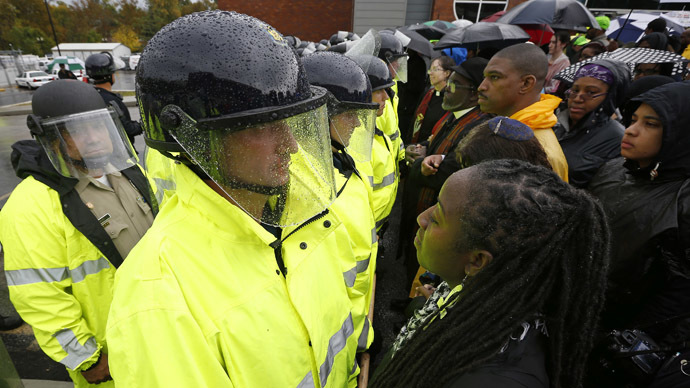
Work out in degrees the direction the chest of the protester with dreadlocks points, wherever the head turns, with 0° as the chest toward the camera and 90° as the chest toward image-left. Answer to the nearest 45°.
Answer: approximately 90°

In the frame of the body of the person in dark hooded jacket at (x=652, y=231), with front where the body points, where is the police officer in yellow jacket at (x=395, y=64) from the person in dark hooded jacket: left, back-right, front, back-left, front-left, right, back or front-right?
right

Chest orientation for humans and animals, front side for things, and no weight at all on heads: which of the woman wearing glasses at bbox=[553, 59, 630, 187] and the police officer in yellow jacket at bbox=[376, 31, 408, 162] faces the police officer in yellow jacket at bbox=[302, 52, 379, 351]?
the woman wearing glasses

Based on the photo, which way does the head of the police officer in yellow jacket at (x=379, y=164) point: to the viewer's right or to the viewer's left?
to the viewer's right

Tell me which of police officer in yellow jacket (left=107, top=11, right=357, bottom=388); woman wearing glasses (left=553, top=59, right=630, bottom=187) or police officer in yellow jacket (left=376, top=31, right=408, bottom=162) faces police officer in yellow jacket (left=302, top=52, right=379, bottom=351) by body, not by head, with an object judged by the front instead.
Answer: the woman wearing glasses

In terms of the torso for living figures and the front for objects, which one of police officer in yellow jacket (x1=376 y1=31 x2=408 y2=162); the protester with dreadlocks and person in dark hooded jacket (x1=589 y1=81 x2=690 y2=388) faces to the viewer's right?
the police officer in yellow jacket

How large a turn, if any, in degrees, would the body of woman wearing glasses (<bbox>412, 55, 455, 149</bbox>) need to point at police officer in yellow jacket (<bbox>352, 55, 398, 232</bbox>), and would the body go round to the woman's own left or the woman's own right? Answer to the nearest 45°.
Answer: approximately 45° to the woman's own left

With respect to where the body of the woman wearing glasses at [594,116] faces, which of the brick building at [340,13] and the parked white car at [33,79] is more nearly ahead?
the parked white car

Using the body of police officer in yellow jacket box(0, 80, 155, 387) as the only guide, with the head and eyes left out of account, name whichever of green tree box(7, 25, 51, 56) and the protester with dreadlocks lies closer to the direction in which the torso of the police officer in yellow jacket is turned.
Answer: the protester with dreadlocks

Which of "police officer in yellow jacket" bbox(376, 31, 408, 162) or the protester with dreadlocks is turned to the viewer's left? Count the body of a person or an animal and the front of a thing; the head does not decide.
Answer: the protester with dreadlocks

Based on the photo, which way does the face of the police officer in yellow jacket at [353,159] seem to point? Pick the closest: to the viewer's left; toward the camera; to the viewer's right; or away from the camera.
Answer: to the viewer's right

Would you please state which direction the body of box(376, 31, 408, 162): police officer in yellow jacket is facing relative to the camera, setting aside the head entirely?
to the viewer's right
